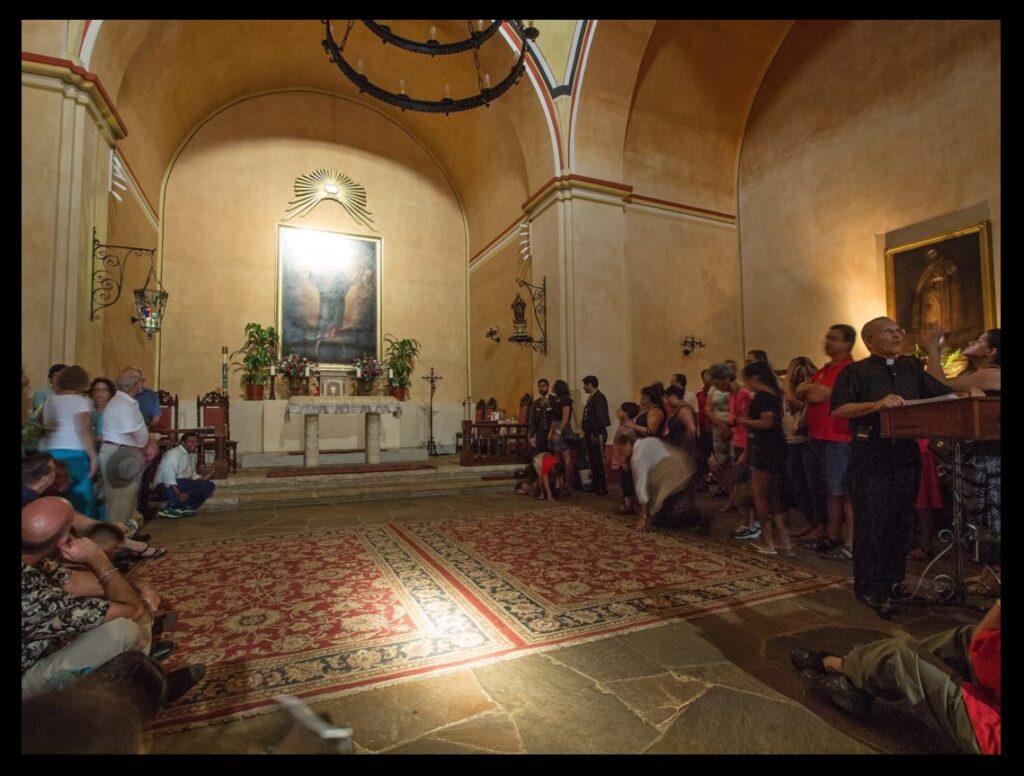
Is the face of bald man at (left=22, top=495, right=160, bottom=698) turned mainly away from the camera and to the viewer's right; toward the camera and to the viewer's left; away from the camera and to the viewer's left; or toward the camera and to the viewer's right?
away from the camera and to the viewer's right

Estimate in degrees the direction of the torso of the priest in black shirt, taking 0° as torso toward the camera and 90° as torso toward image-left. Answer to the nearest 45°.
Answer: approximately 315°

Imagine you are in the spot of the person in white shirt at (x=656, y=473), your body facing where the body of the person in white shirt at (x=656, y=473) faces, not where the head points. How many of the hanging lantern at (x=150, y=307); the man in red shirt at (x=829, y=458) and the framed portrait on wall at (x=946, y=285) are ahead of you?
1

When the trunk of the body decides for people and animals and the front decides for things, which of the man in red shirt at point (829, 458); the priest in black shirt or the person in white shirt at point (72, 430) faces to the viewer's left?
the man in red shirt

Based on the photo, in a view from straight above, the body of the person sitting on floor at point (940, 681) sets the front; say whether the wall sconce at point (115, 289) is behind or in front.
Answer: in front

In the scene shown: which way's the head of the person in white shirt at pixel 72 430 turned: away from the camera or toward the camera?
away from the camera

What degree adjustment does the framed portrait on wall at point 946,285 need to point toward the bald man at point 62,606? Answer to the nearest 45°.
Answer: approximately 45° to its left

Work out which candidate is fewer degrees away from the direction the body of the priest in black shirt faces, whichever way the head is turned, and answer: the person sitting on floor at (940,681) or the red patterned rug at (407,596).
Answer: the person sitting on floor

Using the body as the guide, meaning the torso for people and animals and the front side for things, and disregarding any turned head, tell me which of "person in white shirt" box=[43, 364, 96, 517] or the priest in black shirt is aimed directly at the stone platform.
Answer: the person in white shirt

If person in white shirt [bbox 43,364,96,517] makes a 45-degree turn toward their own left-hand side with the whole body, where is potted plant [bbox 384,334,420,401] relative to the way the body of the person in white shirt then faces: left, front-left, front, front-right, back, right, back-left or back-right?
front-right

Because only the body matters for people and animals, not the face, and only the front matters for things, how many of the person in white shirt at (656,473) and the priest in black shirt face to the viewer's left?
1

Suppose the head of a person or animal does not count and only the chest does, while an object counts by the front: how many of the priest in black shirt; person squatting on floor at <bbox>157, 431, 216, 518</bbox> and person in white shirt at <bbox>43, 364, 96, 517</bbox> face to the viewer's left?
0

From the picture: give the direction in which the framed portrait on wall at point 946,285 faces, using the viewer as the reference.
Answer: facing the viewer and to the left of the viewer

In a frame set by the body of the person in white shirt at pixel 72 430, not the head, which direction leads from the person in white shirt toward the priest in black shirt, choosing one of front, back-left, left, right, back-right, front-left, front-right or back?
right

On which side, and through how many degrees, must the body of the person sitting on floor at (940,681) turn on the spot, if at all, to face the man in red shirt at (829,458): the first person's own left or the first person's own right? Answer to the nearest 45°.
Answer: approximately 90° to the first person's own right

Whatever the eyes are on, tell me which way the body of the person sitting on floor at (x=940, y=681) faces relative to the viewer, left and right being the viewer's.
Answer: facing to the left of the viewer

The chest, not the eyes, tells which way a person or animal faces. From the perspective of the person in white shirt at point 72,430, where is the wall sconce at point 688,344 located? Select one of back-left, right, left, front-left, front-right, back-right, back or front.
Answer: front-right
